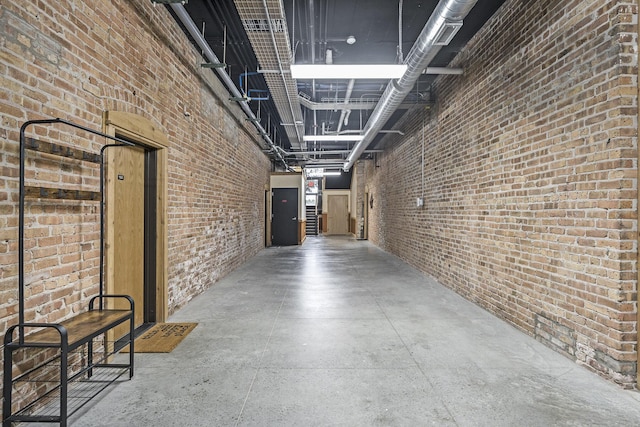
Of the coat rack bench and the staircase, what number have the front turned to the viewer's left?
0

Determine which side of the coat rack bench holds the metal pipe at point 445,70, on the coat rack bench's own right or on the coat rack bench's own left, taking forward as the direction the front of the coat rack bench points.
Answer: on the coat rack bench's own left

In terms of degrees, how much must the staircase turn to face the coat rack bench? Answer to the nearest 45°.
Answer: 0° — it already faces it

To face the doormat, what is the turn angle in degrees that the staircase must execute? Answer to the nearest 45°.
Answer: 0° — it already faces it

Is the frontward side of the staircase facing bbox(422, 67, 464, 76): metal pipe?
yes

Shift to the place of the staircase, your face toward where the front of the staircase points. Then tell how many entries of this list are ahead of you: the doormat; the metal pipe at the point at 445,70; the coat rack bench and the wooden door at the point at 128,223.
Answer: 4

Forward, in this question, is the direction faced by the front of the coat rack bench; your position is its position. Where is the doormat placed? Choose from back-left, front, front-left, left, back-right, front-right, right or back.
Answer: left

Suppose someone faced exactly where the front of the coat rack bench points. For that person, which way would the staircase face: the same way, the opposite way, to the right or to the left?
to the right

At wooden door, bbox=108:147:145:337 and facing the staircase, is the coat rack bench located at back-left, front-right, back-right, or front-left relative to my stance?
back-right

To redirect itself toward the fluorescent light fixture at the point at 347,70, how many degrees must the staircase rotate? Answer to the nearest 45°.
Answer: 0° — it already faces it

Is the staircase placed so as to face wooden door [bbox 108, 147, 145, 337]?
yes

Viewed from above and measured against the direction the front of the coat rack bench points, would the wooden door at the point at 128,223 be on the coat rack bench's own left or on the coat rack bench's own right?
on the coat rack bench's own left

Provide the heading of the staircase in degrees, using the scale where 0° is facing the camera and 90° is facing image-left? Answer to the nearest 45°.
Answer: approximately 0°

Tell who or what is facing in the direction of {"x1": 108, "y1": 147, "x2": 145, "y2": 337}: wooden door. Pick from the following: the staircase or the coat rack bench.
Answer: the staircase
